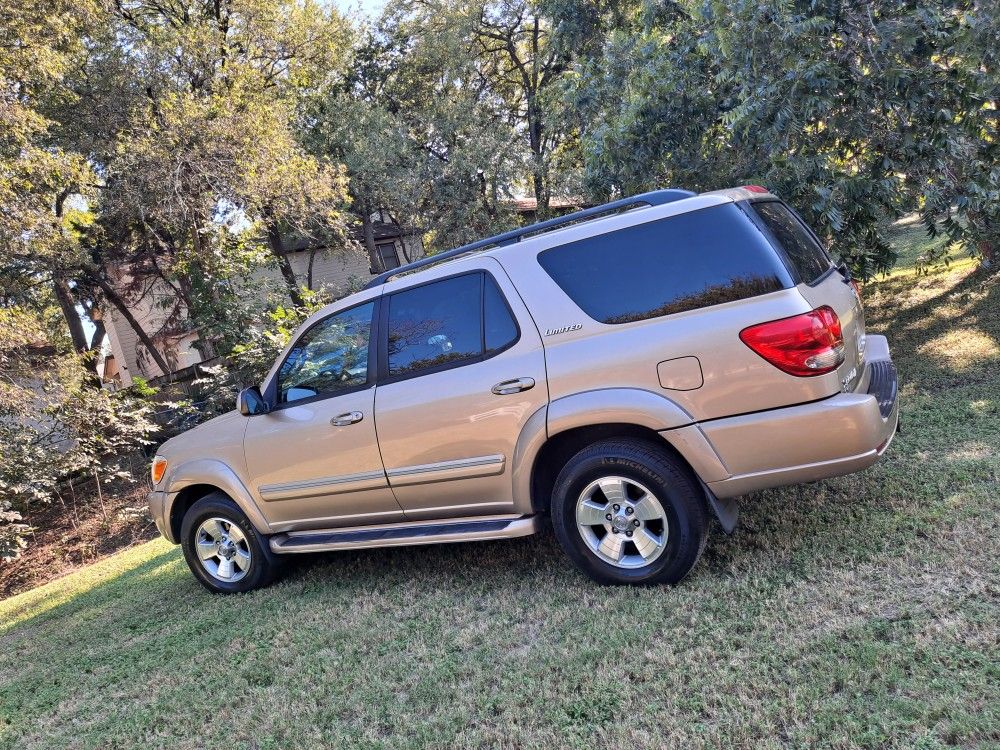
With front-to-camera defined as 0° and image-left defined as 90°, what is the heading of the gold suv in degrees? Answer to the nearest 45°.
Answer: approximately 135°

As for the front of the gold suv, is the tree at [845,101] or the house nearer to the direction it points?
the house

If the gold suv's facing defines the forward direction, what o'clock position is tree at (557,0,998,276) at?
The tree is roughly at 3 o'clock from the gold suv.
